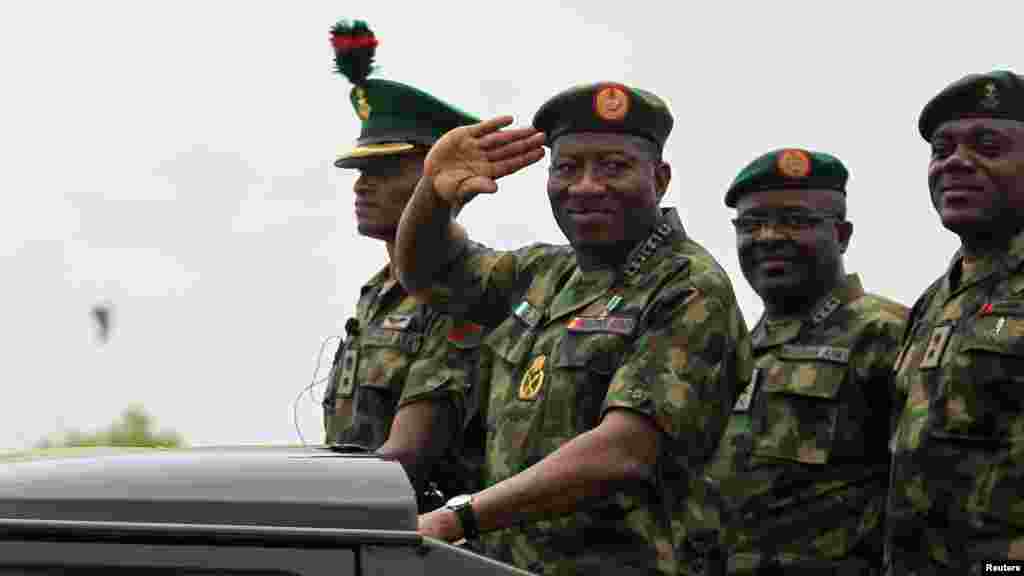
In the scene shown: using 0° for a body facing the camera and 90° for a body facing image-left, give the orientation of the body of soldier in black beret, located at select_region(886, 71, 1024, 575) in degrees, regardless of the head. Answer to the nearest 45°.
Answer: approximately 45°

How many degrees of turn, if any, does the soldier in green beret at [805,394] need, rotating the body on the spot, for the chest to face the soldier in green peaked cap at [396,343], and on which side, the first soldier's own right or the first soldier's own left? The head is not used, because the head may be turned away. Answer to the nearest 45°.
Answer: approximately 45° to the first soldier's own right

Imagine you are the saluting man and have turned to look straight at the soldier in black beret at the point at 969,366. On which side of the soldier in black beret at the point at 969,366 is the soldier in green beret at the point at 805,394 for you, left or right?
left

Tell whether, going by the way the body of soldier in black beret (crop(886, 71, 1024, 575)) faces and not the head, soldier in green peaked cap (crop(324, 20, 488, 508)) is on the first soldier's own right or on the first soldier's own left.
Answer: on the first soldier's own right
